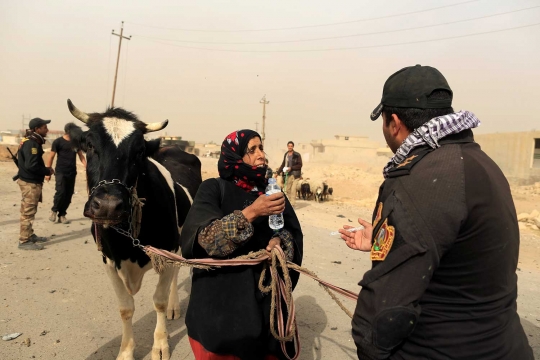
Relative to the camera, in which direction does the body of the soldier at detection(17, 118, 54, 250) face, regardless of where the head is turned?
to the viewer's right

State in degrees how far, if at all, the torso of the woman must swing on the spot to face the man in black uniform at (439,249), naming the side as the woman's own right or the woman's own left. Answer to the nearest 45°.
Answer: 0° — they already face them

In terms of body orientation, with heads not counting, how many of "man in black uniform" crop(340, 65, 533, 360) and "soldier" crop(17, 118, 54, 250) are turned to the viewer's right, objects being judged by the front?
1

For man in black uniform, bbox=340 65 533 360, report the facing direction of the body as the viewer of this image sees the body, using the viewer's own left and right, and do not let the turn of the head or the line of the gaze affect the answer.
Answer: facing away from the viewer and to the left of the viewer

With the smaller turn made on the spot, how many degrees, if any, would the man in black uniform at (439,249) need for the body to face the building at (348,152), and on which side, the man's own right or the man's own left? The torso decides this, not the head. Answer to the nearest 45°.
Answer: approximately 45° to the man's own right

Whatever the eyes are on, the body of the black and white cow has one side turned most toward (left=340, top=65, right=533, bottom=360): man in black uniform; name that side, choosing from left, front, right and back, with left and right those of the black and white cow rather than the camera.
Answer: left

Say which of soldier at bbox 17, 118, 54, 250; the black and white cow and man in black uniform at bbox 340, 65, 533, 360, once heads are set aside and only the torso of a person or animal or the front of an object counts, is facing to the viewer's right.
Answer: the soldier

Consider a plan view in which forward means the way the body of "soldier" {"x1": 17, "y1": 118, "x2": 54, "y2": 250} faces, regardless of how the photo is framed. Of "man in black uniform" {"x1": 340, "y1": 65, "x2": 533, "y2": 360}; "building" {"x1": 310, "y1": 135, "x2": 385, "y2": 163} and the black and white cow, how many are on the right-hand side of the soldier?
2

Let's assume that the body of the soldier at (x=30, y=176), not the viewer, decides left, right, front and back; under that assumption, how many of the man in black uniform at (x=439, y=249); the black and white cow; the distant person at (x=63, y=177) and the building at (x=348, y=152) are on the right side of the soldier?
2

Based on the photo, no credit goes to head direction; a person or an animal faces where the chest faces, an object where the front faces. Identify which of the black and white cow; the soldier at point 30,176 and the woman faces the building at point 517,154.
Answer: the soldier

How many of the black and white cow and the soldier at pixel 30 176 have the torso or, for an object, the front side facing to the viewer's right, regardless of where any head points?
1

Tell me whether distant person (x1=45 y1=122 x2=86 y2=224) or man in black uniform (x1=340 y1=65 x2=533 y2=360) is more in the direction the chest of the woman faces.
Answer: the man in black uniform

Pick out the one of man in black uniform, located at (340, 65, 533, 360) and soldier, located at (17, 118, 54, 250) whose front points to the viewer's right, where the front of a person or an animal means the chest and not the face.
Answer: the soldier

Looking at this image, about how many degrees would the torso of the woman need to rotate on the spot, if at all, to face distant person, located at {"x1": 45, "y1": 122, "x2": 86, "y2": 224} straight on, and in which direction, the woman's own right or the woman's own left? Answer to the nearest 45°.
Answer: approximately 180°

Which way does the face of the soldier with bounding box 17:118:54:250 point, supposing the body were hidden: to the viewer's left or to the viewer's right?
to the viewer's right

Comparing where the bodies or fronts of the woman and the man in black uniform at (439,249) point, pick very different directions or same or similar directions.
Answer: very different directions

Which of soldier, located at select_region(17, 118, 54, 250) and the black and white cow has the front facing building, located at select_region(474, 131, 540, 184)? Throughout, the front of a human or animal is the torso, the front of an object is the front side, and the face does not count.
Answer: the soldier
